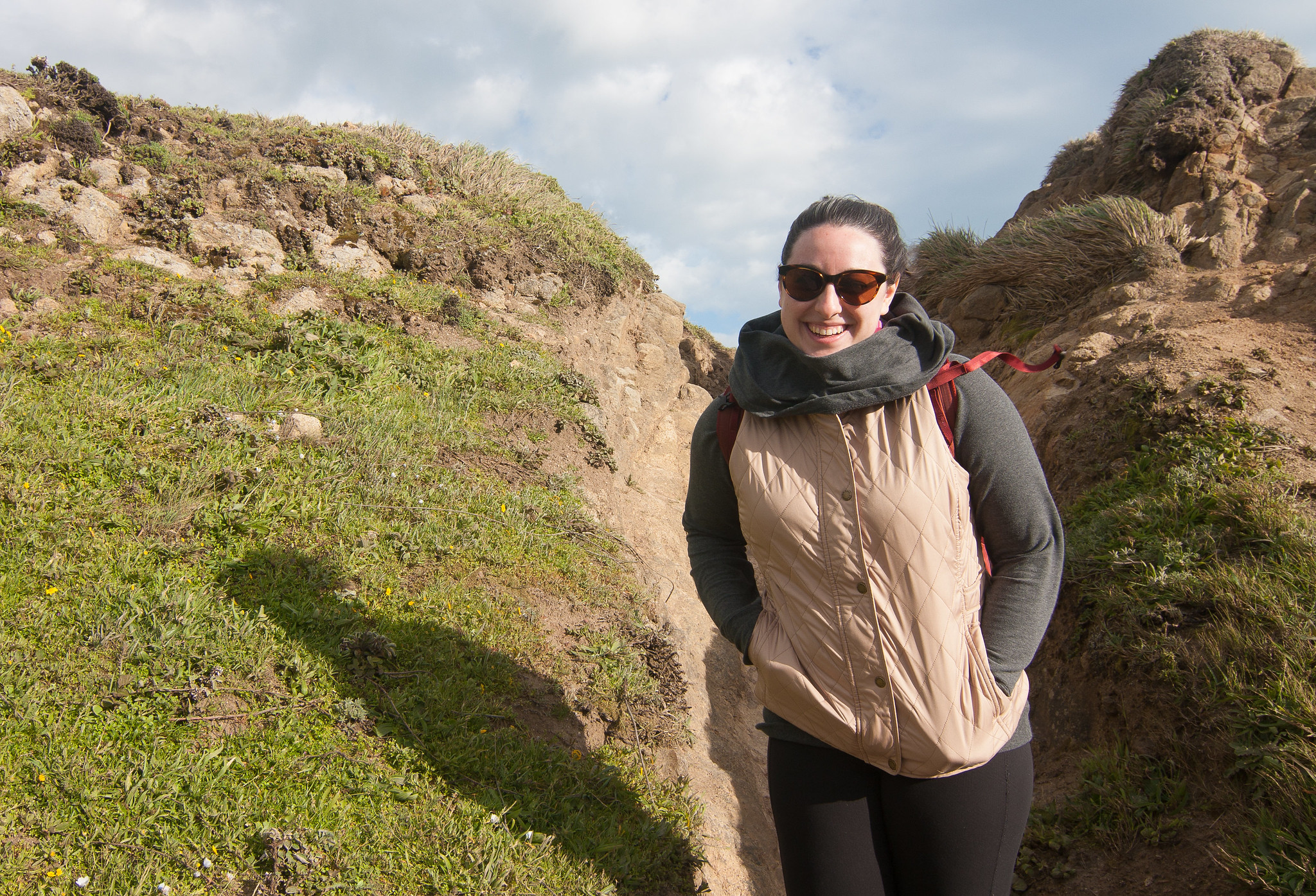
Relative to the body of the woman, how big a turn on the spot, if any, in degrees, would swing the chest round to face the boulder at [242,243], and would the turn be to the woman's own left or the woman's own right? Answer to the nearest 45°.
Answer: approximately 135° to the woman's own right

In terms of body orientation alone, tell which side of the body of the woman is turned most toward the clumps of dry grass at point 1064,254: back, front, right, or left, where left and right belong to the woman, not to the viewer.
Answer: back

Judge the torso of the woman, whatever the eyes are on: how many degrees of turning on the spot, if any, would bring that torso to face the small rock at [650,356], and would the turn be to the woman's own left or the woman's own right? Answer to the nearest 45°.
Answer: approximately 180°

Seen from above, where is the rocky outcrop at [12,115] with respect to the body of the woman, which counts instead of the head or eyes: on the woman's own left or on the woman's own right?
on the woman's own right

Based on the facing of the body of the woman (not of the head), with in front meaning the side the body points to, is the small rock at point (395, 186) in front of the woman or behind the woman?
behind

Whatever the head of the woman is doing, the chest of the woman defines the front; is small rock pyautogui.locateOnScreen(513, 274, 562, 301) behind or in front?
behind

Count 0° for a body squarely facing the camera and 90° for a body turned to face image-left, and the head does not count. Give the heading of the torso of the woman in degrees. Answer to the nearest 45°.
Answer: approximately 0°
